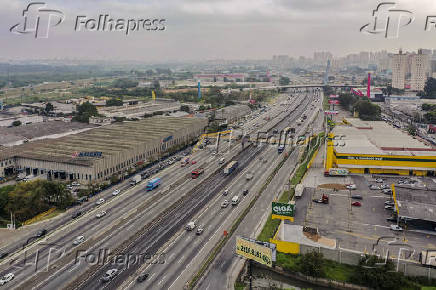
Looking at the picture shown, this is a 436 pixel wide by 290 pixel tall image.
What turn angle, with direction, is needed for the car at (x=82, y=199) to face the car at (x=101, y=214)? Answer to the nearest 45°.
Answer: approximately 45° to its left

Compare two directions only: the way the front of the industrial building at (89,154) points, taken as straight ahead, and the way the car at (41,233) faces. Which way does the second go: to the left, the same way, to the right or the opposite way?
to the right

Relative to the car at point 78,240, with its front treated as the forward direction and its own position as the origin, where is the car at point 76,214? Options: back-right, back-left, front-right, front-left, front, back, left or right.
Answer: back-right

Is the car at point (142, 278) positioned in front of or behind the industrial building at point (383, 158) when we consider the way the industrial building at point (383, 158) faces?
in front

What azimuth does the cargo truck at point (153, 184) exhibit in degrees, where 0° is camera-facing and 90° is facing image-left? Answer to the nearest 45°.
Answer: approximately 45°
